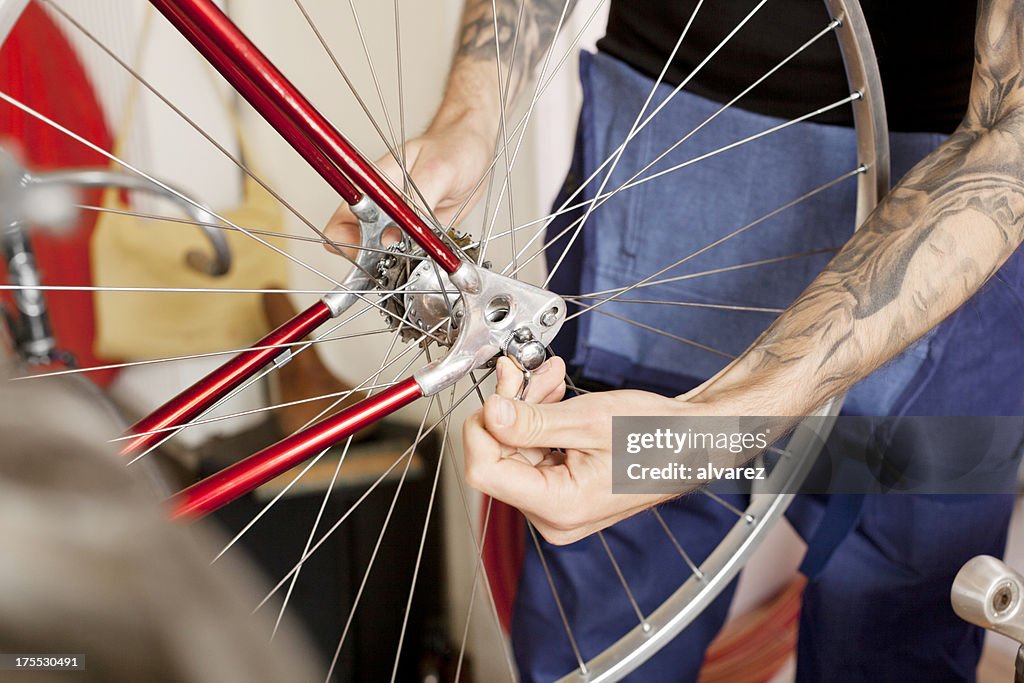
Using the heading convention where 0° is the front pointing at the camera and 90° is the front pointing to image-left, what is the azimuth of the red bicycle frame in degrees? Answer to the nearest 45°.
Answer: approximately 45°

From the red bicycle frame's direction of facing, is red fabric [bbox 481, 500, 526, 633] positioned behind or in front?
behind

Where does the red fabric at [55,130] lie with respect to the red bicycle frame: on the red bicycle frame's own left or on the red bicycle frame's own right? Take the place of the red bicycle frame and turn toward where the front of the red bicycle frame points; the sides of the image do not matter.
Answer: on the red bicycle frame's own right
